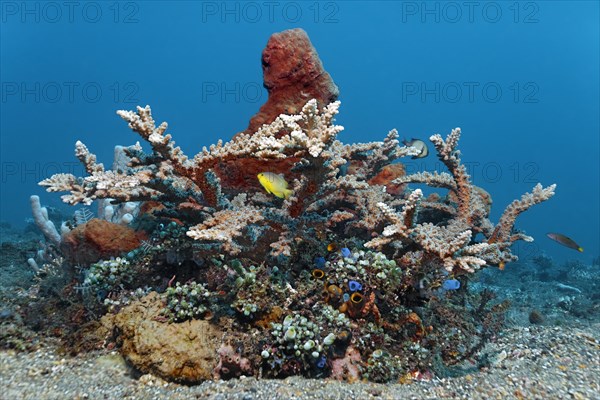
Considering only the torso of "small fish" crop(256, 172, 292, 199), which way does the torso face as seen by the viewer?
to the viewer's left

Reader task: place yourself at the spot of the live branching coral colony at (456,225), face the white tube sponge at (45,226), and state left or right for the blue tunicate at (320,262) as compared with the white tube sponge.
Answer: left

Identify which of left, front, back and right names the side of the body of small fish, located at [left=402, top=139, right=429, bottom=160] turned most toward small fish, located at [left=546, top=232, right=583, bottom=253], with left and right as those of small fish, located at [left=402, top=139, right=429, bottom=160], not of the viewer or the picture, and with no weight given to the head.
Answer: front

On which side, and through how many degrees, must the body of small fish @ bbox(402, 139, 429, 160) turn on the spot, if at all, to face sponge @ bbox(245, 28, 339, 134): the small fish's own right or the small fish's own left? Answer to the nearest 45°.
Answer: approximately 180°
